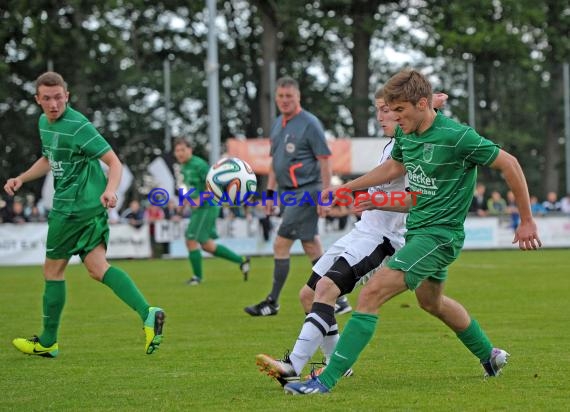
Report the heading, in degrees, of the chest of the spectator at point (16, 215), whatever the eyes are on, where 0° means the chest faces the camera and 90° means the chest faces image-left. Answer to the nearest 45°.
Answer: approximately 0°

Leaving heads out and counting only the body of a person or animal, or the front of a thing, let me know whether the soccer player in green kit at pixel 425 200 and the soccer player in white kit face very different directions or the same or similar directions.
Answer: same or similar directions

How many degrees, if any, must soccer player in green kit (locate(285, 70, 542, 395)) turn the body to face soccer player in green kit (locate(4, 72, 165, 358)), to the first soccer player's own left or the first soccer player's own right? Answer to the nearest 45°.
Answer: approximately 90° to the first soccer player's own right

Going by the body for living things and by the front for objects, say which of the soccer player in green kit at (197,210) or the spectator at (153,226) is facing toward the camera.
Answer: the spectator

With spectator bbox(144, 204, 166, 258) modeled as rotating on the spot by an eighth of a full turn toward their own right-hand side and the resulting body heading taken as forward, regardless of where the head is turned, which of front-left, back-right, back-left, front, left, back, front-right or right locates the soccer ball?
front-left

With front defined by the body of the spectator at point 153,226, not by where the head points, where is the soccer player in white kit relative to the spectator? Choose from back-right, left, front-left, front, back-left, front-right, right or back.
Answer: front

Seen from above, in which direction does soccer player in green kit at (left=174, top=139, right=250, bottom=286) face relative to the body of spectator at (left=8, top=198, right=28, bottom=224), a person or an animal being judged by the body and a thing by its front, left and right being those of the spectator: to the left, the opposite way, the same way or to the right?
to the right

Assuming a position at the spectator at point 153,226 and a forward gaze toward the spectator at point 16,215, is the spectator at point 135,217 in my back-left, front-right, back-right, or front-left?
front-right

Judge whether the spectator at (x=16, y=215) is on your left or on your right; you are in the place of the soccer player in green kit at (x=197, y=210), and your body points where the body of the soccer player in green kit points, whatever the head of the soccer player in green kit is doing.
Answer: on your right

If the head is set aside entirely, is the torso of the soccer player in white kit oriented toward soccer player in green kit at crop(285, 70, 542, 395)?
no

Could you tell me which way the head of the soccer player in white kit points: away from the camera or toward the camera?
toward the camera

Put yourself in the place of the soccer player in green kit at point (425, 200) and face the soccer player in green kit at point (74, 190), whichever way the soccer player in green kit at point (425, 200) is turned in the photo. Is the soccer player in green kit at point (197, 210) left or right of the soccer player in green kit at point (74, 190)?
right

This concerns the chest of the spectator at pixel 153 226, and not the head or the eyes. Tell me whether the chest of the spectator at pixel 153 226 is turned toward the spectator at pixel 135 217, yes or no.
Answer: no

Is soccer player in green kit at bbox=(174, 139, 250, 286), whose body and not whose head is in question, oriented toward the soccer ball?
no

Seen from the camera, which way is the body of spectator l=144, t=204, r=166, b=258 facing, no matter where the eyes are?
toward the camera
